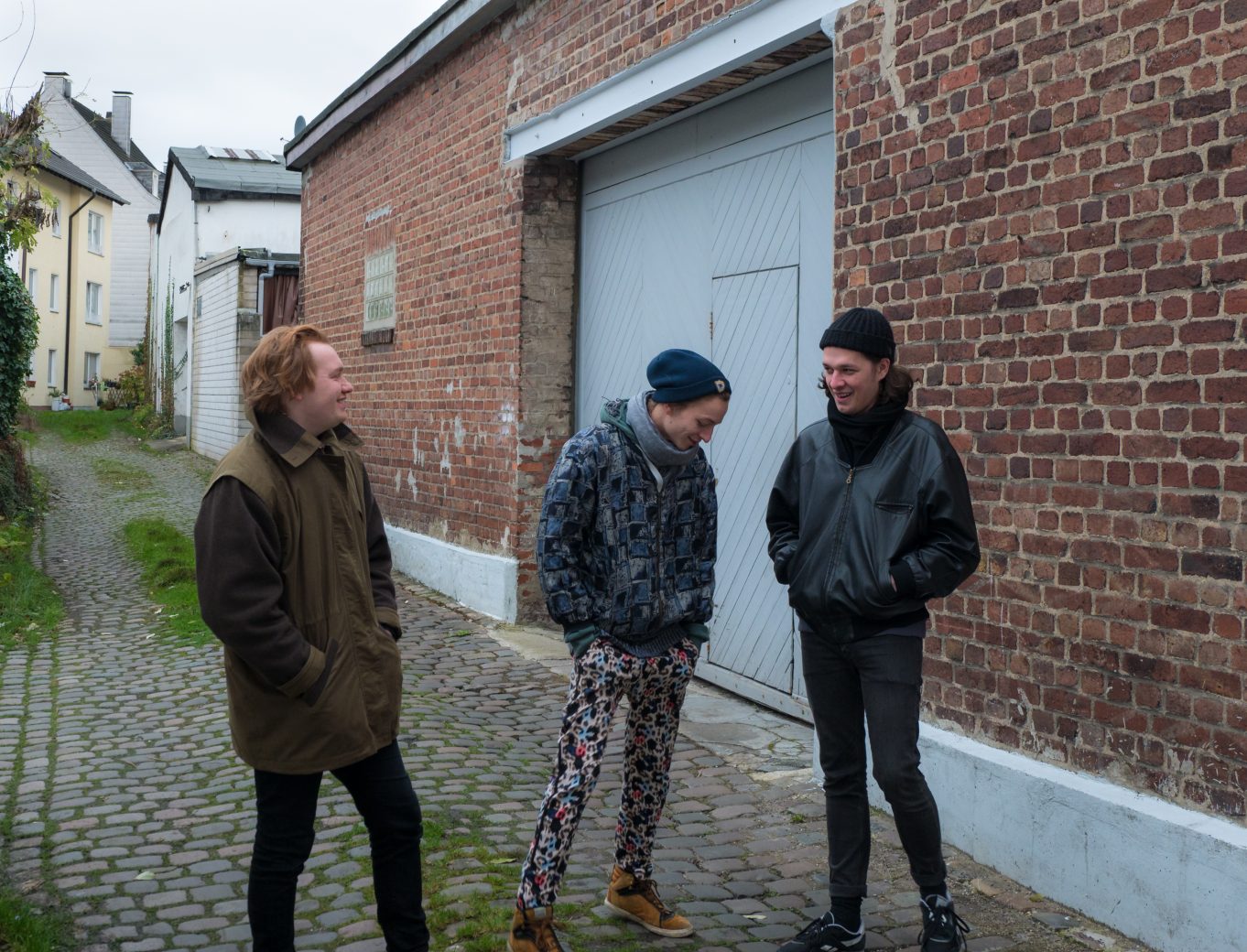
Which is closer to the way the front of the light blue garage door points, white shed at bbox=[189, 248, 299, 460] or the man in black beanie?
the man in black beanie

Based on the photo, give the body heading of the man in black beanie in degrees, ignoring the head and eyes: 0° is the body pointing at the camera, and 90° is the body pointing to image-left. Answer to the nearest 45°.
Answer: approximately 45°

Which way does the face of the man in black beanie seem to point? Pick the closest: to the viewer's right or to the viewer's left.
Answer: to the viewer's left

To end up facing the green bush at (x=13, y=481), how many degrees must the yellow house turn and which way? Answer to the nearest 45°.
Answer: approximately 45° to its right

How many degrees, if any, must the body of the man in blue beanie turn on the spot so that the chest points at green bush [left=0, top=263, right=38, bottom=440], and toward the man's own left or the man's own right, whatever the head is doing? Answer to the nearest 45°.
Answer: approximately 180°

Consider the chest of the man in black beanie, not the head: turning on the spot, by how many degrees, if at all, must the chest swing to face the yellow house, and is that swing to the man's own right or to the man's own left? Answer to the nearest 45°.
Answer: approximately 90° to the man's own right

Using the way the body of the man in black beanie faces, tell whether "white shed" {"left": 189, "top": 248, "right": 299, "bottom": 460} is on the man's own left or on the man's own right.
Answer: on the man's own right

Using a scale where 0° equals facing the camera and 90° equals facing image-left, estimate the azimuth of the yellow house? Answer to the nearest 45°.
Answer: approximately 315°

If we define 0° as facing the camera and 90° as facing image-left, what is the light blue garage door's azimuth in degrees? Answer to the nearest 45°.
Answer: approximately 45°

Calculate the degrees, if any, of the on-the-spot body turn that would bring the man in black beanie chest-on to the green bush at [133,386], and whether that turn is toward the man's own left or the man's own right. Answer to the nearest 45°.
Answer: approximately 90° to the man's own right

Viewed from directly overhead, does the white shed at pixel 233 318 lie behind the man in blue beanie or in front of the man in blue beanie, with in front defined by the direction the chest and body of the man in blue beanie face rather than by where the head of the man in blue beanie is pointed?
behind
